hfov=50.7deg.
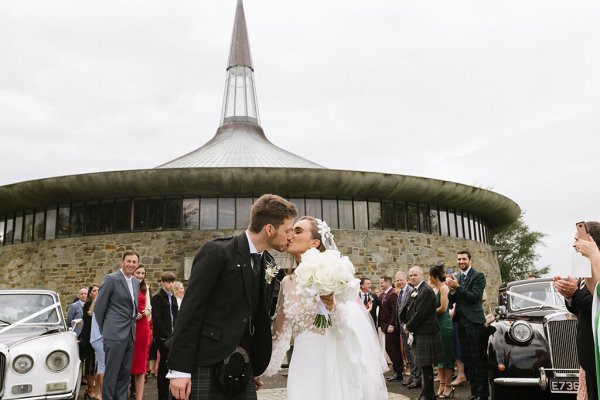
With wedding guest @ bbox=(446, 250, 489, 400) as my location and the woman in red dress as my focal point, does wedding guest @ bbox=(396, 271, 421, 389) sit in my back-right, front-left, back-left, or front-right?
front-right

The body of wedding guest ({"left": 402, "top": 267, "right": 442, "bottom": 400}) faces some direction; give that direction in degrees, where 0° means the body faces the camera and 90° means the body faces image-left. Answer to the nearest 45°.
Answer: approximately 45°

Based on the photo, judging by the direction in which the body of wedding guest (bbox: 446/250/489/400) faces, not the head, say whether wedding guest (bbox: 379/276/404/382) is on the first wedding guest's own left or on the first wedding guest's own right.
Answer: on the first wedding guest's own right

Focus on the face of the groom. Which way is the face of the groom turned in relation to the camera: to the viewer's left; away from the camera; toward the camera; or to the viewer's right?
to the viewer's right

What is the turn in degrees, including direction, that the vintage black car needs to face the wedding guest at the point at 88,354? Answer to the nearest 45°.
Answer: approximately 135° to its right

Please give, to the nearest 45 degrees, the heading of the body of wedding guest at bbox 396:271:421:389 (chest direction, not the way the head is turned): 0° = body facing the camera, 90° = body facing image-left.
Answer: approximately 45°

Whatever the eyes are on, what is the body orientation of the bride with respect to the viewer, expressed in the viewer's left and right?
facing the viewer and to the left of the viewer

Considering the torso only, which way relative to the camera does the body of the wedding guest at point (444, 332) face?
to the viewer's left

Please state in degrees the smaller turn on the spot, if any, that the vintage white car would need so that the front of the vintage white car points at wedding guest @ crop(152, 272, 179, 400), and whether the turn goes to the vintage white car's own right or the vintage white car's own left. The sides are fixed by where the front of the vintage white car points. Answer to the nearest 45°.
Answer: approximately 135° to the vintage white car's own left

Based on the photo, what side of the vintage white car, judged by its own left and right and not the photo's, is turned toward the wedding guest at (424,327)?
left

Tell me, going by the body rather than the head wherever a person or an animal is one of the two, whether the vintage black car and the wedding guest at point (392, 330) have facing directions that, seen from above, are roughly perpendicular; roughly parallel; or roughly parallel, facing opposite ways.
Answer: roughly perpendicular

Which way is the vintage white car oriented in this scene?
toward the camera

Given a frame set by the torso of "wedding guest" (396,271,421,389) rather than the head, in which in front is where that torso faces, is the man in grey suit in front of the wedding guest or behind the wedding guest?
in front

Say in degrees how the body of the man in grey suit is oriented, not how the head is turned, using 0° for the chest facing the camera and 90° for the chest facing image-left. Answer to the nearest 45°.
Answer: approximately 315°
